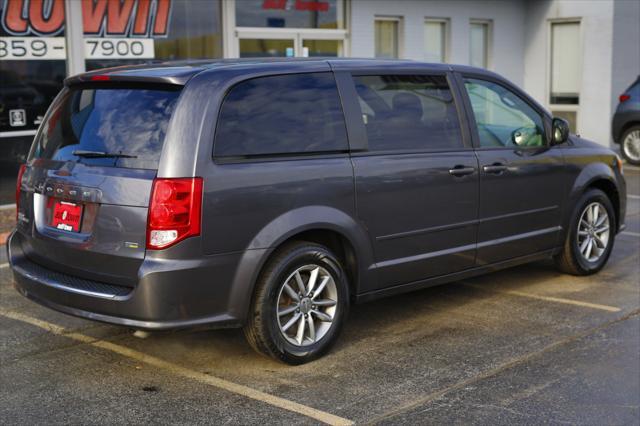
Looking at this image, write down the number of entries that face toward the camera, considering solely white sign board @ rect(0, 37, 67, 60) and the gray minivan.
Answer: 1

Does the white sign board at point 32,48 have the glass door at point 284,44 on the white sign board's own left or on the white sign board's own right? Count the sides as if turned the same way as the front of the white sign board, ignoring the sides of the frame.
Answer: on the white sign board's own left

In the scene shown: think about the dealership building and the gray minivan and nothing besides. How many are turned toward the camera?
1

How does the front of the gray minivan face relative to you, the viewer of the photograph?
facing away from the viewer and to the right of the viewer

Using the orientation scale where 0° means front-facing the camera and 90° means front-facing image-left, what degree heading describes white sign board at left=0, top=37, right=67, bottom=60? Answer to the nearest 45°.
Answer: approximately 0°

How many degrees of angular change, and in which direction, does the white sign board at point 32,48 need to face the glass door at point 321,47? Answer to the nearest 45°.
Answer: approximately 135° to its left

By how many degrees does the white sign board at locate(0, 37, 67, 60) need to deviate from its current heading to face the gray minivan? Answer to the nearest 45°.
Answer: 0° — it already faces it

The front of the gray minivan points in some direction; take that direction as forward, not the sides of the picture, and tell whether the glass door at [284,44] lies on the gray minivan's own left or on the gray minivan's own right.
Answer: on the gray minivan's own left

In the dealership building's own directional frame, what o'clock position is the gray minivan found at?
The gray minivan is roughly at 12 o'clock from the dealership building.
